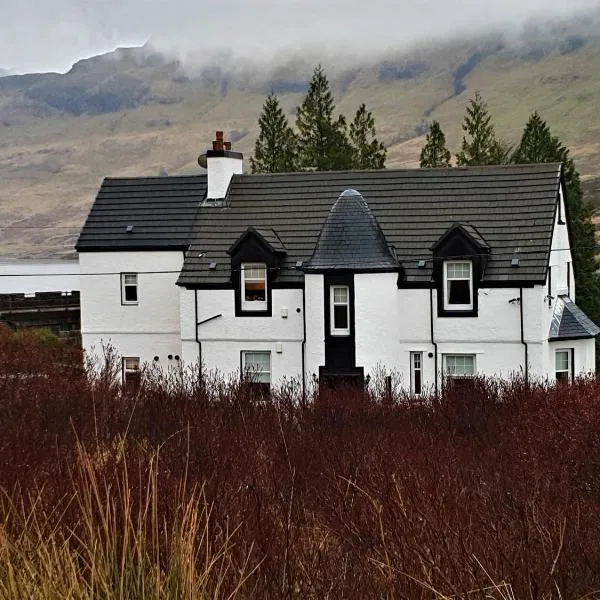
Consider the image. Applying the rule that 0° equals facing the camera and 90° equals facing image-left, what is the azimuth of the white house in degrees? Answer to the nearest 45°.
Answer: approximately 0°
